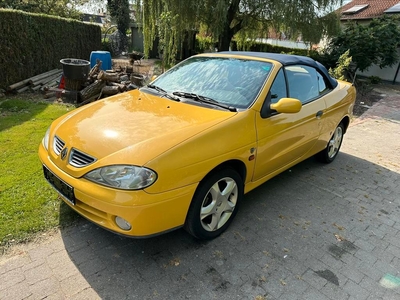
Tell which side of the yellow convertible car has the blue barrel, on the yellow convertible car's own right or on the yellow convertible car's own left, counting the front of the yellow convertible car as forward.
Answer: on the yellow convertible car's own right

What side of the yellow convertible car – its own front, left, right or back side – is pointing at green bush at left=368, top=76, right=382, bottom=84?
back

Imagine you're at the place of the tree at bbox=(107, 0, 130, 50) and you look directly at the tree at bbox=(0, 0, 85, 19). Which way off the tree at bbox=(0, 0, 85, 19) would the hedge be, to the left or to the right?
left

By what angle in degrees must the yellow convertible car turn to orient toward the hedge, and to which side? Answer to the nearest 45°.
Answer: approximately 90° to its right

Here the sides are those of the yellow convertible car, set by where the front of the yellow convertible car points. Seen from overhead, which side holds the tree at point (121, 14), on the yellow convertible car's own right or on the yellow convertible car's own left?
on the yellow convertible car's own right

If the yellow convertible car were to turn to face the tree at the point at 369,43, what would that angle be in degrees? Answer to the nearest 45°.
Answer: approximately 180°

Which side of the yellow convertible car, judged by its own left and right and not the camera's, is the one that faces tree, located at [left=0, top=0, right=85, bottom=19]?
right

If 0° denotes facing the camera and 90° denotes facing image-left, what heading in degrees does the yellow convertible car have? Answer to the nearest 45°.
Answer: approximately 45°
